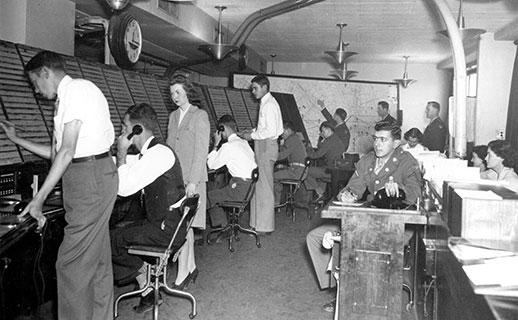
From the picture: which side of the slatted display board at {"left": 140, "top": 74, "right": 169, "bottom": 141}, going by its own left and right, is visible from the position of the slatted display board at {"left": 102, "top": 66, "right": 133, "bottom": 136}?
right

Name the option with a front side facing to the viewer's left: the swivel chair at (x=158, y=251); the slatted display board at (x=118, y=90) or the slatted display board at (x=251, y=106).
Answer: the swivel chair

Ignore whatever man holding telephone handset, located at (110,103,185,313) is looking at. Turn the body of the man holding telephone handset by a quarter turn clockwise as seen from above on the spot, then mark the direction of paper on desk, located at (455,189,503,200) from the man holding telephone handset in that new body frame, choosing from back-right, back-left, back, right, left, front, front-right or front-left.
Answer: back-right

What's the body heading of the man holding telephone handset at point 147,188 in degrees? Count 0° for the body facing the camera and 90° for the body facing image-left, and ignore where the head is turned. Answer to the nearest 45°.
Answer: approximately 90°

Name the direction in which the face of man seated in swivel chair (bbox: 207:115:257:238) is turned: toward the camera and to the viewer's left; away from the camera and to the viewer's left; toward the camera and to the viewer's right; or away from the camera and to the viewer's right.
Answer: away from the camera and to the viewer's left

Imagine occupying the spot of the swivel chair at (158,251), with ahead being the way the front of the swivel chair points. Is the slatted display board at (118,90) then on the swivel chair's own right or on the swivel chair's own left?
on the swivel chair's own right

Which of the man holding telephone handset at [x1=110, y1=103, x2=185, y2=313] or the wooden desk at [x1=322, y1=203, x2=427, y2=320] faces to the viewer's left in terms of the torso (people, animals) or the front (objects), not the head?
the man holding telephone handset

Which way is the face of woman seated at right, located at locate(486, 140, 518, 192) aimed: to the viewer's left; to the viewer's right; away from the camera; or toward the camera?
to the viewer's left

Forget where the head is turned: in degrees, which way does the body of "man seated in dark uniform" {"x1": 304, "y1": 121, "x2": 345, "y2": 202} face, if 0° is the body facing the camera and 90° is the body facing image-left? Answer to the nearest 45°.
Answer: approximately 90°

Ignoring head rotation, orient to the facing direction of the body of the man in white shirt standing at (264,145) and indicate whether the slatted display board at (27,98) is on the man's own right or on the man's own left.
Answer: on the man's own left

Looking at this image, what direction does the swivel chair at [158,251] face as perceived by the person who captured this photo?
facing to the left of the viewer

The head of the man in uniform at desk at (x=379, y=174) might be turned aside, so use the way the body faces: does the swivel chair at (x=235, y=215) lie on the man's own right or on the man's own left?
on the man's own right

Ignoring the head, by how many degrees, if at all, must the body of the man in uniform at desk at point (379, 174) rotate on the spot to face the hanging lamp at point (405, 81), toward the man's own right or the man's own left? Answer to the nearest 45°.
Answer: approximately 135° to the man's own right
